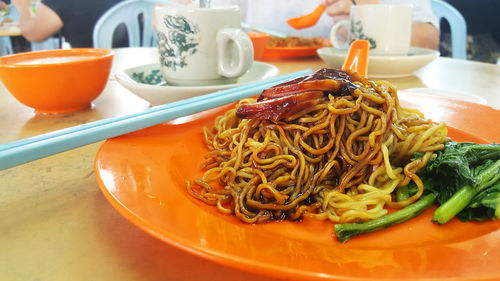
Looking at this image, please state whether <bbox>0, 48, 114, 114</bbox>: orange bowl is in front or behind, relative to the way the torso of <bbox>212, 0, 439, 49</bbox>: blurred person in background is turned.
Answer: in front

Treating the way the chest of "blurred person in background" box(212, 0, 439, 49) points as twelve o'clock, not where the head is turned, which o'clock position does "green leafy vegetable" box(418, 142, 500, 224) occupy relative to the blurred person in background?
The green leafy vegetable is roughly at 12 o'clock from the blurred person in background.

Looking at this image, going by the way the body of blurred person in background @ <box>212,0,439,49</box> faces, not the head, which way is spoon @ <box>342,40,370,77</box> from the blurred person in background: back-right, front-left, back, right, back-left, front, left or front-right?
front

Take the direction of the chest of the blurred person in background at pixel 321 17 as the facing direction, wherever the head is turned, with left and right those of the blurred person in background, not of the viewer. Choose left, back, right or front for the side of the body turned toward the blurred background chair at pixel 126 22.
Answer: right

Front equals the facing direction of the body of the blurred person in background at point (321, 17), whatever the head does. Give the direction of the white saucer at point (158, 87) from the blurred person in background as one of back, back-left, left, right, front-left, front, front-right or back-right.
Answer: front

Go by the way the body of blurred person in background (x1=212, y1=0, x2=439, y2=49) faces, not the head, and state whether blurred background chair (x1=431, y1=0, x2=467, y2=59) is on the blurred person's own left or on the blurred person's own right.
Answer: on the blurred person's own left

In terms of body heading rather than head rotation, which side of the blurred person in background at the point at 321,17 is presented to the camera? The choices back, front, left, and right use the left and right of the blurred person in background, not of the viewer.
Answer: front

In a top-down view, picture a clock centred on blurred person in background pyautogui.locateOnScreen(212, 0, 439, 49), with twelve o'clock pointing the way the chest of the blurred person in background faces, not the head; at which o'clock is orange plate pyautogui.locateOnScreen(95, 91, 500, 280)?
The orange plate is roughly at 12 o'clock from the blurred person in background.

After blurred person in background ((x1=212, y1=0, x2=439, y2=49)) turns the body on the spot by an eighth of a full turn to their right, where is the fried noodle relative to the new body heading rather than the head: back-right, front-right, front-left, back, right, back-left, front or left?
front-left

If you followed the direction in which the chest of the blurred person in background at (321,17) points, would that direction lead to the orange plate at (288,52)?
yes

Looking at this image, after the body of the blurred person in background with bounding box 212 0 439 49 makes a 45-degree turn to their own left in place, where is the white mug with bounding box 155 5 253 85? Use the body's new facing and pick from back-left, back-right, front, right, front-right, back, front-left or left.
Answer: front-right

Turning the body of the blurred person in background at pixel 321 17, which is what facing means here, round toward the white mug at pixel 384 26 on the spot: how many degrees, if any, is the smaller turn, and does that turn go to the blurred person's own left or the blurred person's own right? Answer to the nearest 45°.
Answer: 0° — they already face it

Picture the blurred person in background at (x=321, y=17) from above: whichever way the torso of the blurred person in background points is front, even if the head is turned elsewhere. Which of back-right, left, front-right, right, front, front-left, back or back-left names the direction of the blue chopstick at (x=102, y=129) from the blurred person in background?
front
